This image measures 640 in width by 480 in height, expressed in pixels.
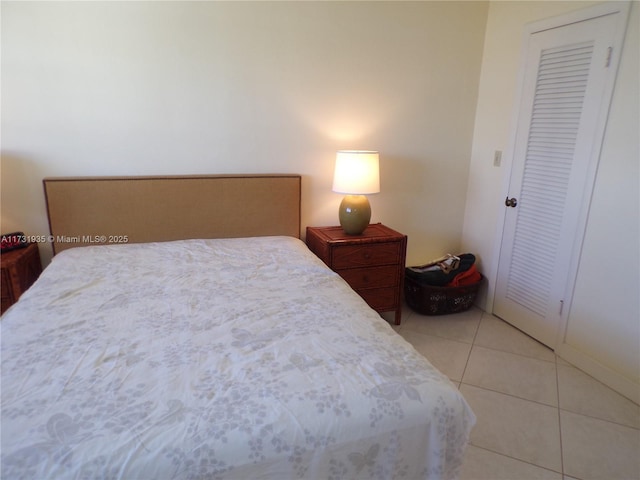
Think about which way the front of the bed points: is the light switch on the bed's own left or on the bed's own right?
on the bed's own left

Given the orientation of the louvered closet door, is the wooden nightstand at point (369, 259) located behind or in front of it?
in front

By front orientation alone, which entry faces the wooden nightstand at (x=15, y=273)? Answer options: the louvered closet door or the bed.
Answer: the louvered closet door

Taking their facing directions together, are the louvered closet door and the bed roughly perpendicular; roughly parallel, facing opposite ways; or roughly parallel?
roughly perpendicular

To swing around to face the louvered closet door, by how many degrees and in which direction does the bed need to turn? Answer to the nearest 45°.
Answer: approximately 135° to its left

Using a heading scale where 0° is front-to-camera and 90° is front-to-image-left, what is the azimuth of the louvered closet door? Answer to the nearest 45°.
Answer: approximately 45°

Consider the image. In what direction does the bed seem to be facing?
toward the camera

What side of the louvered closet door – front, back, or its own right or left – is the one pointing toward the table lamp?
front

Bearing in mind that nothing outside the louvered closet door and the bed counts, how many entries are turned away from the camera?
0
